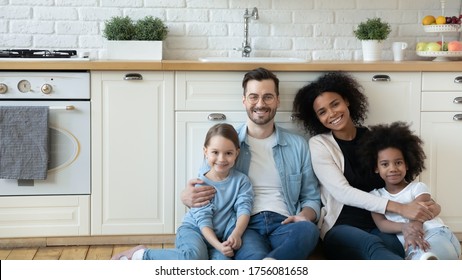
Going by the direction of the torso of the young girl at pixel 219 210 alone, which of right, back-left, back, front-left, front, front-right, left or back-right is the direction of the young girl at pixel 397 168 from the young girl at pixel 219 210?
left

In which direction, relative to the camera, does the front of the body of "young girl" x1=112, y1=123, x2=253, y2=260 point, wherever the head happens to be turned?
toward the camera

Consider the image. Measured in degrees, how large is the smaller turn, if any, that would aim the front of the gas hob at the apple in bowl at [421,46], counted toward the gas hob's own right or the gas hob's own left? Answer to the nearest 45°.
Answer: approximately 90° to the gas hob's own left

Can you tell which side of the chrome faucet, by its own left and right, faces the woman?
front

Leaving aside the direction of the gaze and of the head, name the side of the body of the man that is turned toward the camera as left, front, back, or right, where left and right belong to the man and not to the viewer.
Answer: front

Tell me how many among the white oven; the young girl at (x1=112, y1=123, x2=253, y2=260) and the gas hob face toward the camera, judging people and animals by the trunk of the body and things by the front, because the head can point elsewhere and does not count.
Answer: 3

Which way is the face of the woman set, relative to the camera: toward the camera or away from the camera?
toward the camera

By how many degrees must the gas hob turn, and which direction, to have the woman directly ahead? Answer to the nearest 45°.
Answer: approximately 45° to its left

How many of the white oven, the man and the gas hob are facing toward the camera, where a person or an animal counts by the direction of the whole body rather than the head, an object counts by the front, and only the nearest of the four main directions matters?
3

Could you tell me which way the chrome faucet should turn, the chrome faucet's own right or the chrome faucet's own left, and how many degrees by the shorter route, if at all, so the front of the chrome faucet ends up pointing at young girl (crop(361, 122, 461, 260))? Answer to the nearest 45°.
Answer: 0° — it already faces them

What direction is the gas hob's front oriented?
toward the camera

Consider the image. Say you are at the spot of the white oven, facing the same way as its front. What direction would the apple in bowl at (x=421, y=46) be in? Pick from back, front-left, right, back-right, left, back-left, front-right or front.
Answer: left

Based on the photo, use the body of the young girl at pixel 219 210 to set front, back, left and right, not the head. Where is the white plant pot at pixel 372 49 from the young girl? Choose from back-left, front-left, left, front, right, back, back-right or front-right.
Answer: back-left

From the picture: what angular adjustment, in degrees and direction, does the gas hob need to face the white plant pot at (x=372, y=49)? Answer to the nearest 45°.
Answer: approximately 90° to its left

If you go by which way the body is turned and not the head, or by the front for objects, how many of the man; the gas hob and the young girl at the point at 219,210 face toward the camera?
3

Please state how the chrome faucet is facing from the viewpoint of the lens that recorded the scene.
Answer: facing the viewer and to the right of the viewer

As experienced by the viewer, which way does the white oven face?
facing the viewer
